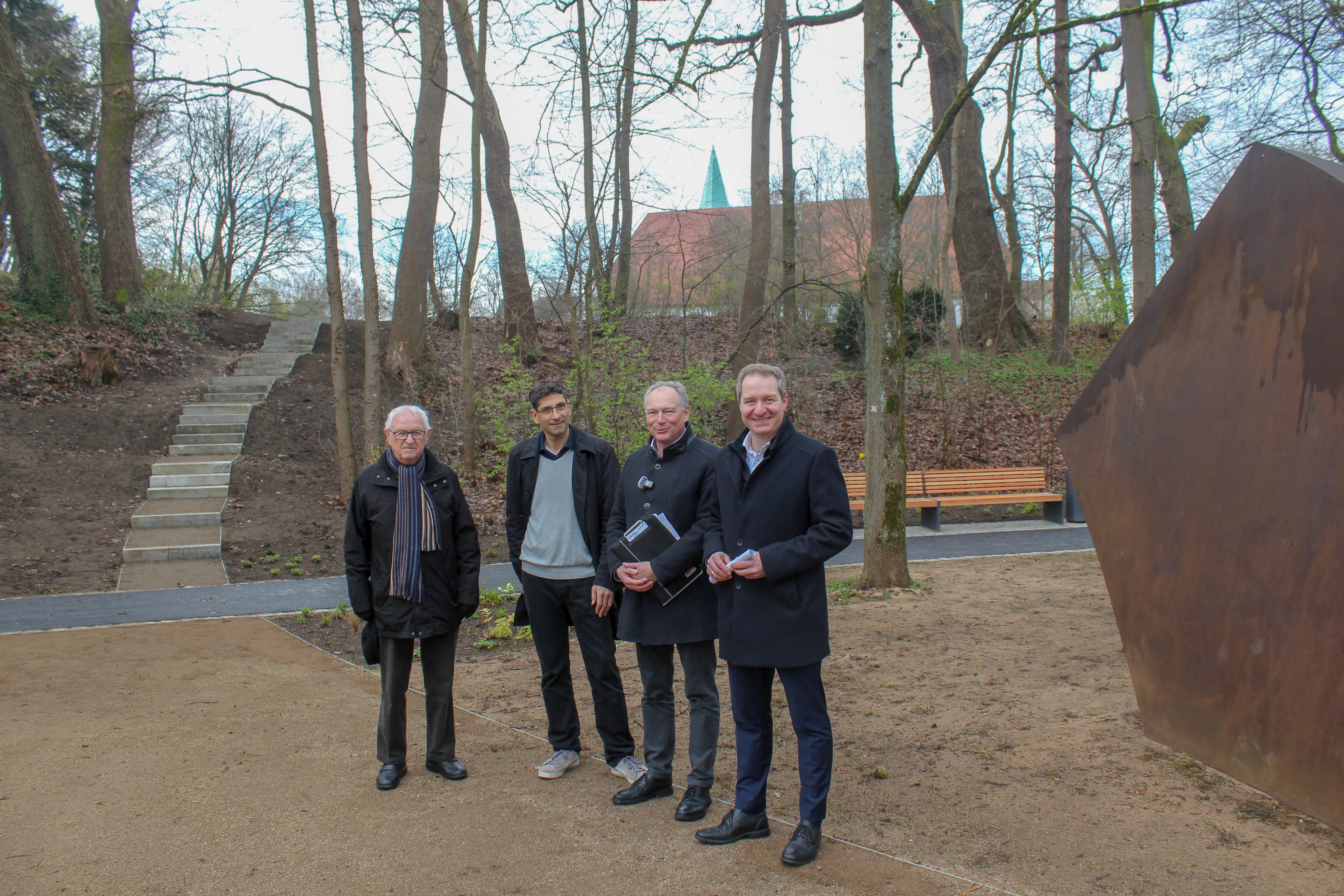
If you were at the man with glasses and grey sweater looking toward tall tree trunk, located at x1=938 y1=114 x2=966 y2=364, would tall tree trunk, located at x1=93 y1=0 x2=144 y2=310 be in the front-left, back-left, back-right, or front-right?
front-left

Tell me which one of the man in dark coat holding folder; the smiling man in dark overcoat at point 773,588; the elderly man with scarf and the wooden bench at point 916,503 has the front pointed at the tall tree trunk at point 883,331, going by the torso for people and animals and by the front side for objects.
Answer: the wooden bench

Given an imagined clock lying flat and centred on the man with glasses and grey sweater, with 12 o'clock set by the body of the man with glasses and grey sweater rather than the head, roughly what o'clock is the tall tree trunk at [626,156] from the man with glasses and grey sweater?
The tall tree trunk is roughly at 6 o'clock from the man with glasses and grey sweater.

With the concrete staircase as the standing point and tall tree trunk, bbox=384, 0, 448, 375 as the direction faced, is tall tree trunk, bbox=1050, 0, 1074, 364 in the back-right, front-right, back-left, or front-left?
front-right

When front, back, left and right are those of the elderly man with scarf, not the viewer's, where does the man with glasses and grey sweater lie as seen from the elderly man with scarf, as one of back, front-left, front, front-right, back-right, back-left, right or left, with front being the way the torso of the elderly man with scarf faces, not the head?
left

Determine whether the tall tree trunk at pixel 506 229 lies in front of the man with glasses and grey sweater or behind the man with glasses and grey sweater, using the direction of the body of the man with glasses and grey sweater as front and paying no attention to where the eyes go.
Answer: behind

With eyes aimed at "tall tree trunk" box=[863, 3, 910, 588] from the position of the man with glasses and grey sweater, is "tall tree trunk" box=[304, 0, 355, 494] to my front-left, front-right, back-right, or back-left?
front-left

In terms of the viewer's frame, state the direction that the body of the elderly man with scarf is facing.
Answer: toward the camera

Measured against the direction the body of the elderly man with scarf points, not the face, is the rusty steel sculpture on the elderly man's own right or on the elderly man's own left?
on the elderly man's own left

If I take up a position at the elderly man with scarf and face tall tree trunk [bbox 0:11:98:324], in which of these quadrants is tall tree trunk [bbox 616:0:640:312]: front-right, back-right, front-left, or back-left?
front-right

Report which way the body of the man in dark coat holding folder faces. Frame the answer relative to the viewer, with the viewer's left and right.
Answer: facing the viewer and to the left of the viewer

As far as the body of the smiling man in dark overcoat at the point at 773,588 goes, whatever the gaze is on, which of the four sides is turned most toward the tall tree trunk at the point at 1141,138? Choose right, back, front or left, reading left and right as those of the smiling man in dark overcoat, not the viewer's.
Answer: back

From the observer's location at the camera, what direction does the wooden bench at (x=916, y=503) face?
facing the viewer

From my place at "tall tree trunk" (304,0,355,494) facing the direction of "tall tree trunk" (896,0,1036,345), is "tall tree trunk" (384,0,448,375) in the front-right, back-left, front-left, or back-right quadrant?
front-left

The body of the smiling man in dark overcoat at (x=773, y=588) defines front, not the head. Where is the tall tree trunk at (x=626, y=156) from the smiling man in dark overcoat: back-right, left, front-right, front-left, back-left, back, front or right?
back-right
